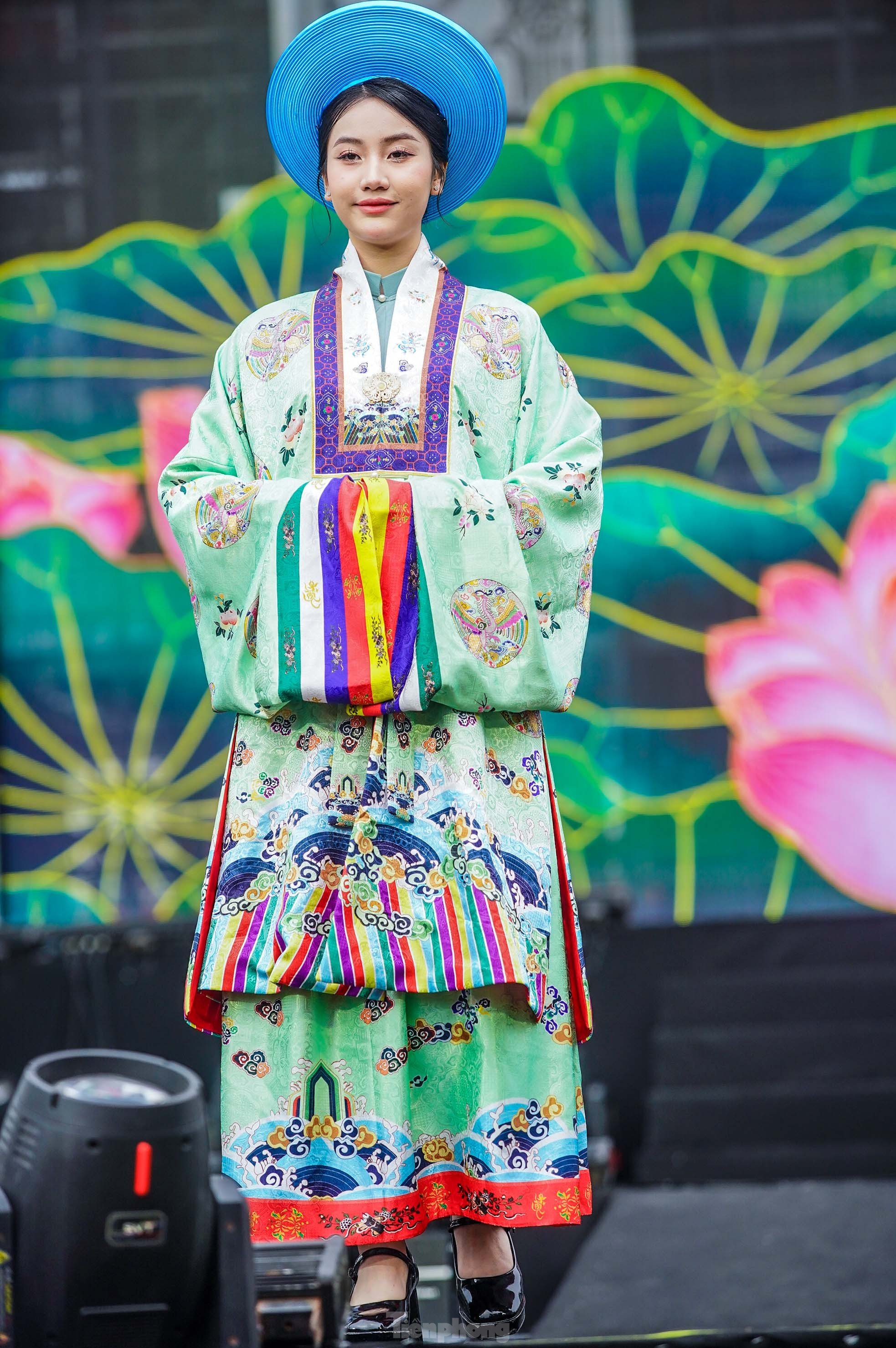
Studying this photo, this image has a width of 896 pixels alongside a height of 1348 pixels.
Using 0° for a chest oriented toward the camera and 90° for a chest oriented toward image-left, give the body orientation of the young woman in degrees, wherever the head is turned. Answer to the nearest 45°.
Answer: approximately 0°

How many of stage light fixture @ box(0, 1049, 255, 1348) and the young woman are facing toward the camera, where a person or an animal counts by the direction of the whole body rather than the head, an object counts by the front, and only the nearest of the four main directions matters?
2

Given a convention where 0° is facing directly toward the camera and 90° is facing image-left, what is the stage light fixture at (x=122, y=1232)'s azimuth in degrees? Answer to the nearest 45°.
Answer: approximately 0°
